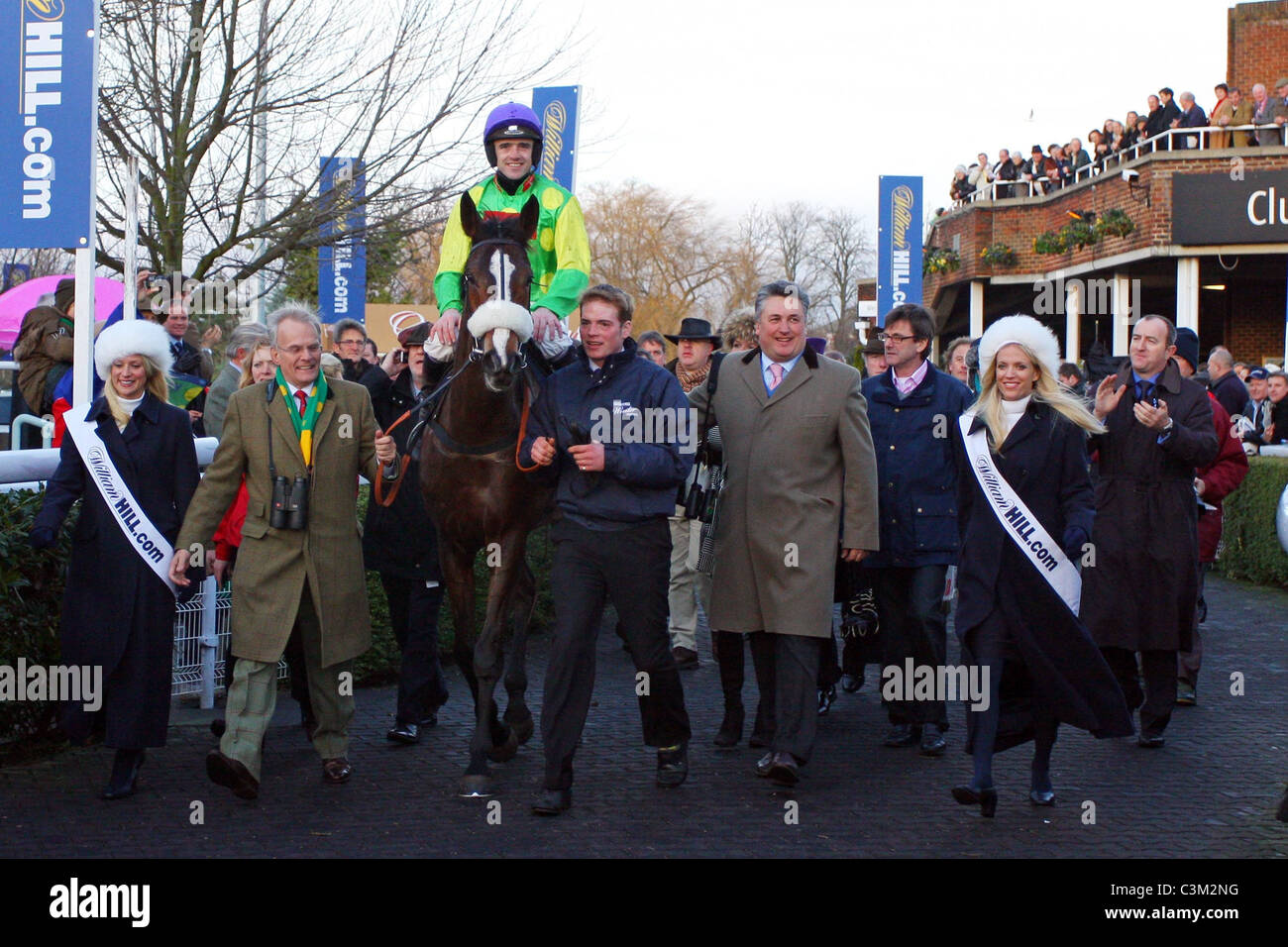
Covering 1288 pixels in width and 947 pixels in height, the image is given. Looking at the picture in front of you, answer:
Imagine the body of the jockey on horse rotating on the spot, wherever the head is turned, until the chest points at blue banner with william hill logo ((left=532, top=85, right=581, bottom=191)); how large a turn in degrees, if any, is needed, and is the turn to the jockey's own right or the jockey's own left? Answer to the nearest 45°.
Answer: approximately 180°

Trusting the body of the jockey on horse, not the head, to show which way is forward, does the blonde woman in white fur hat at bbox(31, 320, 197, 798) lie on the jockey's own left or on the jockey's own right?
on the jockey's own right

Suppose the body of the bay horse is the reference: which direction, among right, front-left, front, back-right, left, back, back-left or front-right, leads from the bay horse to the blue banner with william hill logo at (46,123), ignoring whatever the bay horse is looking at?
back-right

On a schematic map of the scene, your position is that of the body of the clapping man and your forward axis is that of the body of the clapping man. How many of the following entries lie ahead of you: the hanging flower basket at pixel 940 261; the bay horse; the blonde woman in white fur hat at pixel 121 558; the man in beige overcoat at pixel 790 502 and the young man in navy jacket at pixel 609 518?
4

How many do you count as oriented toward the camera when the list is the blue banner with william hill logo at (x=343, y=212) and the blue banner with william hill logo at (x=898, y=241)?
2

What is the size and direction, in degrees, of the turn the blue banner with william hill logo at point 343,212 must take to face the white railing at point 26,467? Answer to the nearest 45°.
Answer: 0° — it already faces it

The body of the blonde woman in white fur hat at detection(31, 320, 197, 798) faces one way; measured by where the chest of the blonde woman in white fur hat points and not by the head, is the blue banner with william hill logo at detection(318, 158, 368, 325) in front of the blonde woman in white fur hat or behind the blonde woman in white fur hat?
behind
